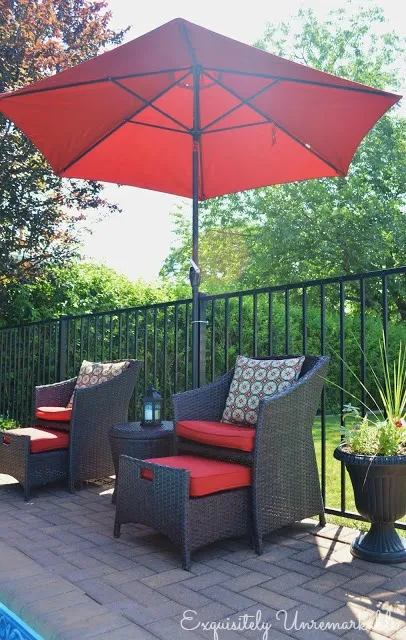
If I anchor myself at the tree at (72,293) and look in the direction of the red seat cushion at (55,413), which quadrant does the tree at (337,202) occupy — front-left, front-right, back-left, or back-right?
back-left

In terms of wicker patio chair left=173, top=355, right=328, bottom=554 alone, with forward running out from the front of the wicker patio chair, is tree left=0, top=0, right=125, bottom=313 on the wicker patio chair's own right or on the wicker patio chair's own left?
on the wicker patio chair's own right

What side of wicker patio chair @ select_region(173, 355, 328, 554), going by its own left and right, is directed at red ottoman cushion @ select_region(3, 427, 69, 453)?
right

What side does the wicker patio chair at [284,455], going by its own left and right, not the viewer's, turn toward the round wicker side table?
right

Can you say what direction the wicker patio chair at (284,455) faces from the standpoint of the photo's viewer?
facing the viewer and to the left of the viewer

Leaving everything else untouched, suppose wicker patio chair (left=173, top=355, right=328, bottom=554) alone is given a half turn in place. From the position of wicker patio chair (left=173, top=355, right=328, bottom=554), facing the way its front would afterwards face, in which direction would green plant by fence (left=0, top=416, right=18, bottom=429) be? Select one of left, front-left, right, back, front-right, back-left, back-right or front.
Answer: left

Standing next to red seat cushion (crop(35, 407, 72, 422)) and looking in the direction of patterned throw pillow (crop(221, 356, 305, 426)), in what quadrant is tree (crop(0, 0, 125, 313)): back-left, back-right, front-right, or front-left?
back-left

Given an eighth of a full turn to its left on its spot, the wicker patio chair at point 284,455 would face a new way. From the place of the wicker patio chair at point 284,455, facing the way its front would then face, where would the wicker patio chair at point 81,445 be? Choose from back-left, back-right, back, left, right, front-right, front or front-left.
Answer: back-right

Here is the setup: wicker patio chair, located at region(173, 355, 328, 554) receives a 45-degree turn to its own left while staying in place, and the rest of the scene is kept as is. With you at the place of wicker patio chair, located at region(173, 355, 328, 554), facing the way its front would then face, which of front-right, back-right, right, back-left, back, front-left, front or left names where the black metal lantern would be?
back-right

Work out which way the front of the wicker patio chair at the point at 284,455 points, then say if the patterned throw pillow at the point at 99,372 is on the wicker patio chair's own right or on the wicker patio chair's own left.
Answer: on the wicker patio chair's own right

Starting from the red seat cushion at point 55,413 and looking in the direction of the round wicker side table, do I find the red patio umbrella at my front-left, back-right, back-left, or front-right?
front-left

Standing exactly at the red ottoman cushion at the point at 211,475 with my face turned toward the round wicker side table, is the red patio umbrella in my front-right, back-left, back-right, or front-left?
front-right
